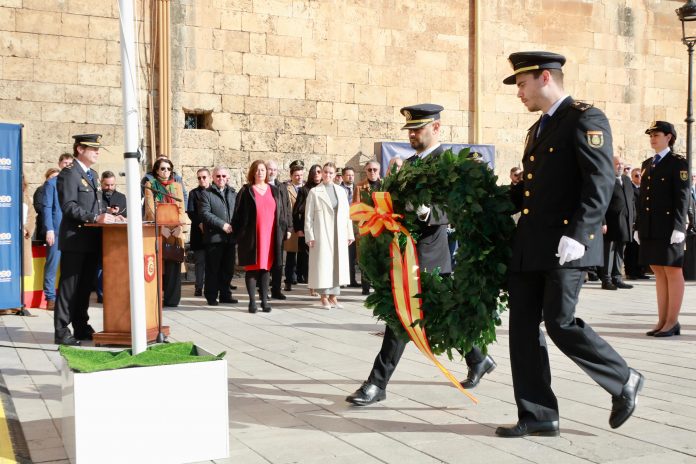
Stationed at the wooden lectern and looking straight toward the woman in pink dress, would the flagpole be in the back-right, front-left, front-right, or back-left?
back-right

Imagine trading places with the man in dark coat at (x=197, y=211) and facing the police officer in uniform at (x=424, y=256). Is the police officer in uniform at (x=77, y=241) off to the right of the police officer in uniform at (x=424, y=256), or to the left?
right

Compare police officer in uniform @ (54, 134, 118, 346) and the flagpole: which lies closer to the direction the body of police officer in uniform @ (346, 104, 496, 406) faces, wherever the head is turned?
the flagpole

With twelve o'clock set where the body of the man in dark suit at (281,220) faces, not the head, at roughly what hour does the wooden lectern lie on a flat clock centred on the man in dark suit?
The wooden lectern is roughly at 1 o'clock from the man in dark suit.

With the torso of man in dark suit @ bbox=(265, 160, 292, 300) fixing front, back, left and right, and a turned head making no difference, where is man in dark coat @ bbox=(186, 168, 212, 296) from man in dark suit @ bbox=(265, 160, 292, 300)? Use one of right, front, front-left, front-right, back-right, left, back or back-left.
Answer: right

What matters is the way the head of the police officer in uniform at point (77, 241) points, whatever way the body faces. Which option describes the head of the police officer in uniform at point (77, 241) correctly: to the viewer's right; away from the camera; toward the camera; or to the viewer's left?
to the viewer's right

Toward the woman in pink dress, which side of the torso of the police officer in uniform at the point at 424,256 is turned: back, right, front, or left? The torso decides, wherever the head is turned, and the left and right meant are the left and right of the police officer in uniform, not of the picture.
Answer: right

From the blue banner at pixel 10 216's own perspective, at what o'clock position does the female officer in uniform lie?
The female officer in uniform is roughly at 10 o'clock from the blue banner.

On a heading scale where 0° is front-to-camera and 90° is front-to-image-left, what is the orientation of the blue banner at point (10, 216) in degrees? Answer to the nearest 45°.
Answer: approximately 0°

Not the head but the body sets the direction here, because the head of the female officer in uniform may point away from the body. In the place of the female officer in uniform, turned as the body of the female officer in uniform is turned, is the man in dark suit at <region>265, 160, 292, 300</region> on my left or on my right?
on my right

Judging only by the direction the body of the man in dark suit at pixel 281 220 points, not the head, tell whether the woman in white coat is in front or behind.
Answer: in front
